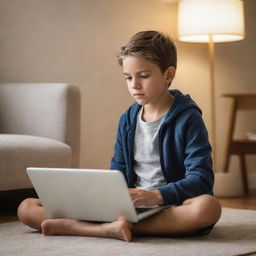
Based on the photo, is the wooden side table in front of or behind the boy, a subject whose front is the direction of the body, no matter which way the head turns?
behind

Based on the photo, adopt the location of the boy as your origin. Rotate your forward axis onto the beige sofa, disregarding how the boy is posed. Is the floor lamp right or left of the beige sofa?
right

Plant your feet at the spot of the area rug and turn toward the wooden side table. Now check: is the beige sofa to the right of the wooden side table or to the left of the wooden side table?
left

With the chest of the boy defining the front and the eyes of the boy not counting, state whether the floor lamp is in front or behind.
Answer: behind

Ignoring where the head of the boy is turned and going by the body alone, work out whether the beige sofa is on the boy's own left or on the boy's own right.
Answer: on the boy's own right

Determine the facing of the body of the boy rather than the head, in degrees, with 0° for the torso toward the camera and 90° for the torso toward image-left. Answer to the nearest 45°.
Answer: approximately 45°
